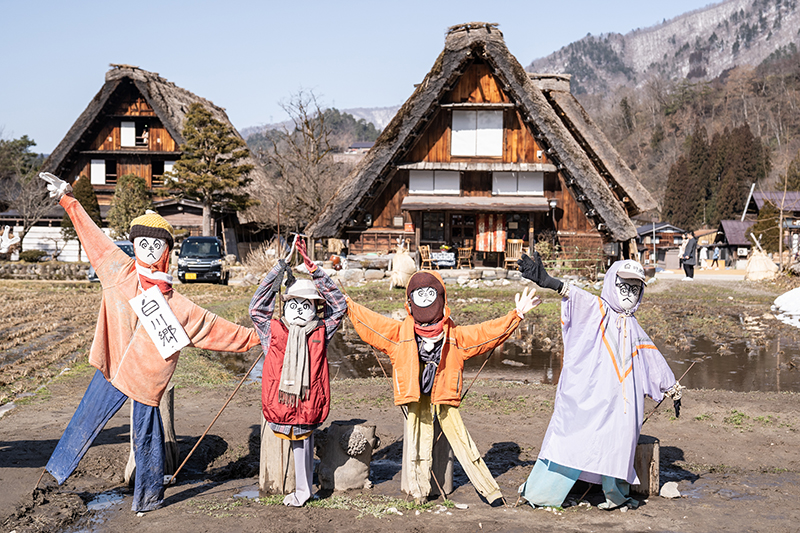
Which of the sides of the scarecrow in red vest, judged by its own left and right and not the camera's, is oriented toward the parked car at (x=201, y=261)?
back

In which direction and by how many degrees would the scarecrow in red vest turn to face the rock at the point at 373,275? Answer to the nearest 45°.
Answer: approximately 180°

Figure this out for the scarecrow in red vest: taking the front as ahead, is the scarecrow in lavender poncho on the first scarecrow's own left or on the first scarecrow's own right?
on the first scarecrow's own left

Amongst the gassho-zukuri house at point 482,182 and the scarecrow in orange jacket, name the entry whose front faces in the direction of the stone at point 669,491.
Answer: the gassho-zukuri house

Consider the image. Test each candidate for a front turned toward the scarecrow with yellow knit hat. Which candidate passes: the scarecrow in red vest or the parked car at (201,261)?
the parked car

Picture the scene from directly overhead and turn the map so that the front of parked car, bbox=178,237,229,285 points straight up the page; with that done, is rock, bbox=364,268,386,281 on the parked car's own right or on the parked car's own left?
on the parked car's own left

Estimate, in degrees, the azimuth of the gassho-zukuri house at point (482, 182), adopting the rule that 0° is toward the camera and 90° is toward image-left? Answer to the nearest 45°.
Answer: approximately 0°
